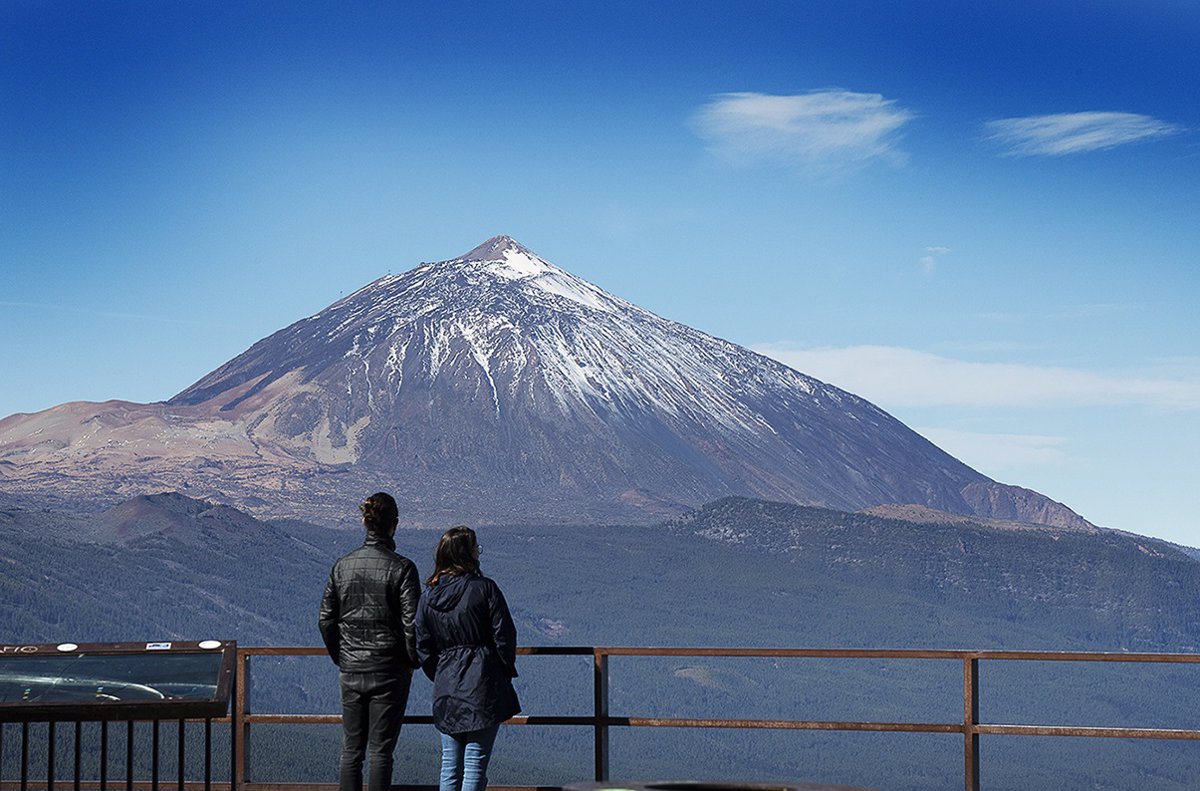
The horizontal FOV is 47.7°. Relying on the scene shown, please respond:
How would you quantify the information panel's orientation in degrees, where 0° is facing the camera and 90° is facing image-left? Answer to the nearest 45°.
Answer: approximately 0°

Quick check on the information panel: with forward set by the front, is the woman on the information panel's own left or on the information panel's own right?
on the information panel's own left

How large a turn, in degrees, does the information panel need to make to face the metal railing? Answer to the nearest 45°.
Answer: approximately 90° to its left

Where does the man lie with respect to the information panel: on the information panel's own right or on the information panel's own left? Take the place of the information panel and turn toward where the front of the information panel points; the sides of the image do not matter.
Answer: on the information panel's own left
